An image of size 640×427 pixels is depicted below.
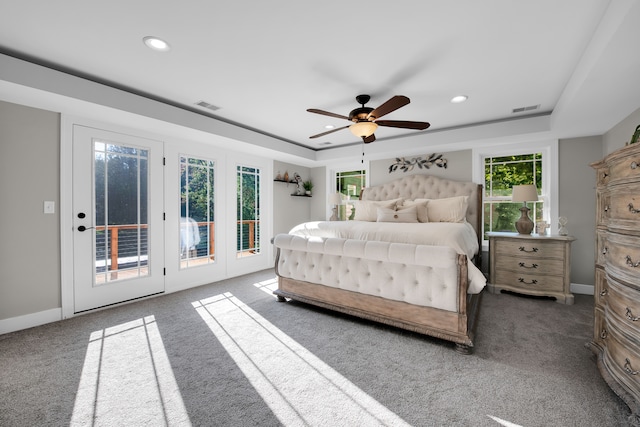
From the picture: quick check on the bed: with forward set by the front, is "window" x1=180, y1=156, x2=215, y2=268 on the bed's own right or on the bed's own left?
on the bed's own right

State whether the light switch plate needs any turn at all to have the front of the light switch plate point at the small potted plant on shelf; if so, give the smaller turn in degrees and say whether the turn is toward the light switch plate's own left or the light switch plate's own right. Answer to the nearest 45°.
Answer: approximately 90° to the light switch plate's own left

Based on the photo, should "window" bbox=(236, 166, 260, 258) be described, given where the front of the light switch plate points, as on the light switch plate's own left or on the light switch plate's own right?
on the light switch plate's own left

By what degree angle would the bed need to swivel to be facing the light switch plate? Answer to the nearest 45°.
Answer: approximately 45° to its right

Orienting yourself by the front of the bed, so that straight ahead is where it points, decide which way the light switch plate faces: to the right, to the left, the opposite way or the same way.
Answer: to the left

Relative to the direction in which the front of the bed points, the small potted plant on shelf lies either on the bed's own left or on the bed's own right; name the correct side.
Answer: on the bed's own right
